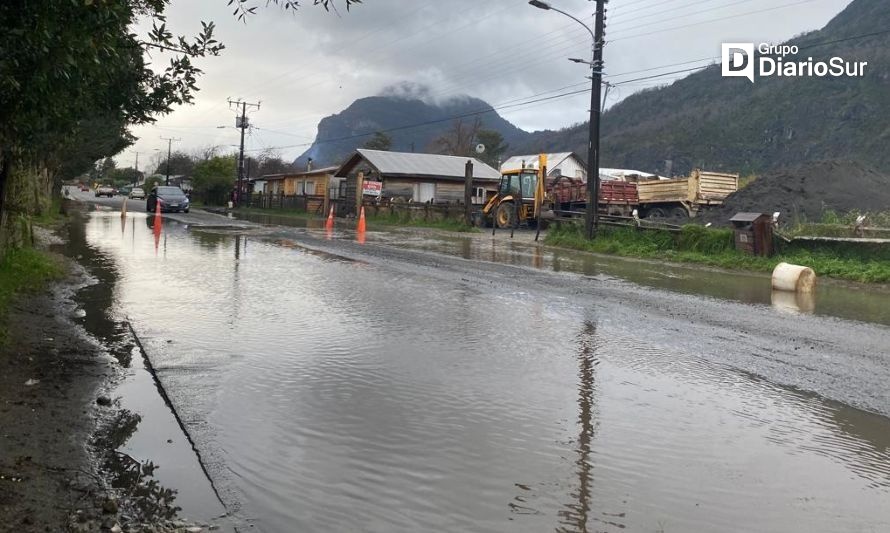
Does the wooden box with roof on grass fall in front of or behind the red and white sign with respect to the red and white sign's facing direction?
in front

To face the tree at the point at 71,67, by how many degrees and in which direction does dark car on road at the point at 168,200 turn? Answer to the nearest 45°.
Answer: approximately 45° to its right

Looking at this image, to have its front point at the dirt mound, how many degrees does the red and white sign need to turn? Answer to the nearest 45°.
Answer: approximately 45° to its left

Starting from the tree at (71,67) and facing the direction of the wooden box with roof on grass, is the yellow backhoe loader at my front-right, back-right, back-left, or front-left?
front-left

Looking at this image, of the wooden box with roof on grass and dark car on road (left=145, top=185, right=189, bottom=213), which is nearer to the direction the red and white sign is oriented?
the wooden box with roof on grass

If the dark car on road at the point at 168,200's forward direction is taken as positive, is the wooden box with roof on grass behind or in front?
in front

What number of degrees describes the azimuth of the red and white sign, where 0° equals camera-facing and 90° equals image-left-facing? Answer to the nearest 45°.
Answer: approximately 0°

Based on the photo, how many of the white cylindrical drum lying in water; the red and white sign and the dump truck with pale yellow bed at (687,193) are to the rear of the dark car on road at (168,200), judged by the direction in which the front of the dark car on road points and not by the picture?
0

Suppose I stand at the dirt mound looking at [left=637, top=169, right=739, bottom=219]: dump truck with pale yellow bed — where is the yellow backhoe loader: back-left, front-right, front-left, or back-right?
front-left

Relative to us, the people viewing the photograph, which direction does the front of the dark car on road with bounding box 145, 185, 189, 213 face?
facing the viewer and to the right of the viewer

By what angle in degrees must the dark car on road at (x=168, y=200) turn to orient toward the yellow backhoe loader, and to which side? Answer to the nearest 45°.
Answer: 0° — it already faces it

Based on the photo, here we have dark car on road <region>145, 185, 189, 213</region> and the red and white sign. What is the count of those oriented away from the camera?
0

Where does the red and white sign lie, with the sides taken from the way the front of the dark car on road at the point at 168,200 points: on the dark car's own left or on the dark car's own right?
on the dark car's own left

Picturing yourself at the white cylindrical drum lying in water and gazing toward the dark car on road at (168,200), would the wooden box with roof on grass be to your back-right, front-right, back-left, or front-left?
front-right
